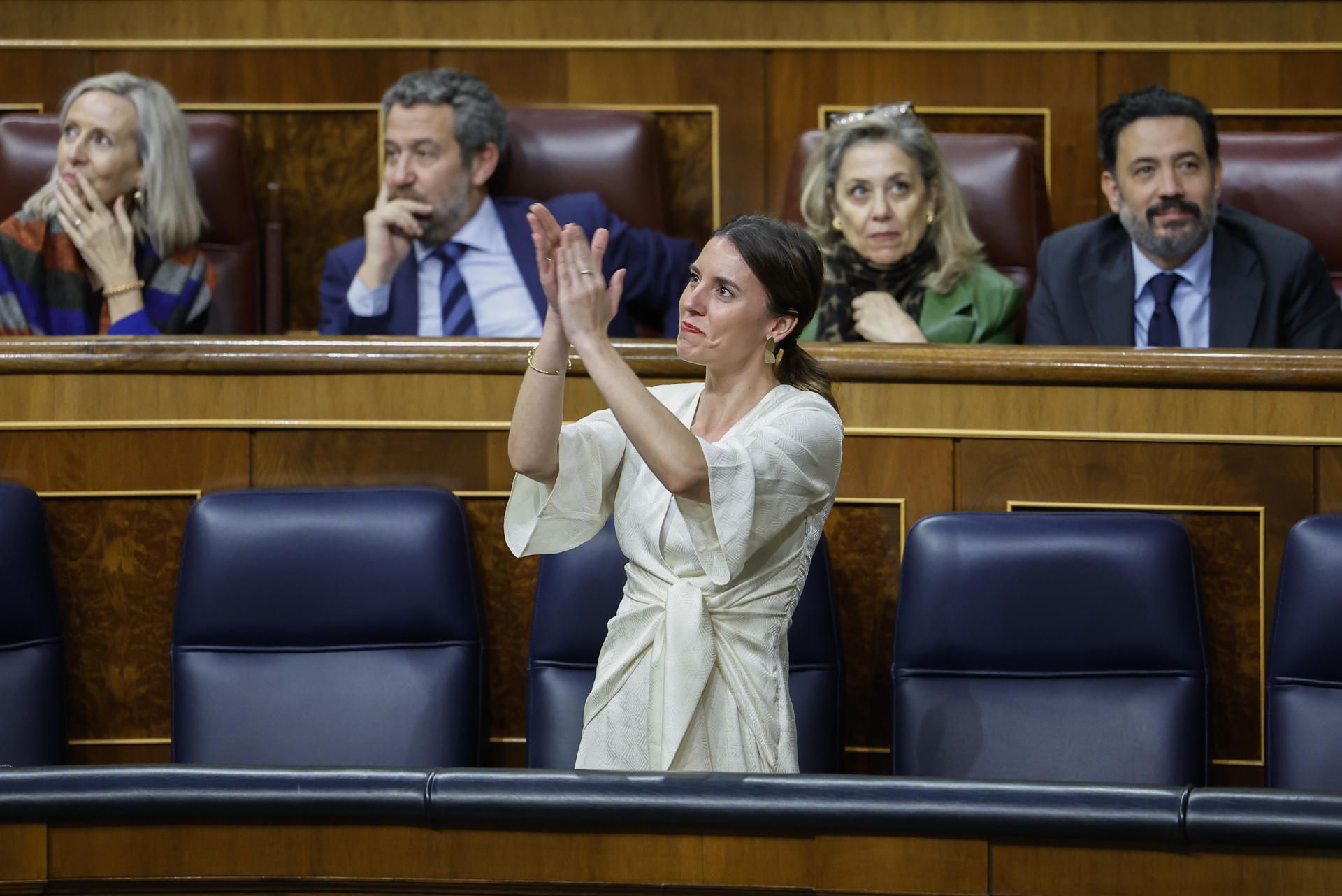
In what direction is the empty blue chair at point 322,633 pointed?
toward the camera

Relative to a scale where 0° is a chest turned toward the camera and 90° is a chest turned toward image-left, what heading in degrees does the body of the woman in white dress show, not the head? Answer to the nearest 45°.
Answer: approximately 45°

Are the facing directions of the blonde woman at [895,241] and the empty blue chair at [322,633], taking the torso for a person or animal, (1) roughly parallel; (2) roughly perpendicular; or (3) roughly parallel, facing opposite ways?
roughly parallel

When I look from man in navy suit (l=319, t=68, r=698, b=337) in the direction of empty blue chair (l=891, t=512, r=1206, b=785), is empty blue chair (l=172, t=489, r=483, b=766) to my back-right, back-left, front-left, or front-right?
front-right

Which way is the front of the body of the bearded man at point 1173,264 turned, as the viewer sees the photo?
toward the camera

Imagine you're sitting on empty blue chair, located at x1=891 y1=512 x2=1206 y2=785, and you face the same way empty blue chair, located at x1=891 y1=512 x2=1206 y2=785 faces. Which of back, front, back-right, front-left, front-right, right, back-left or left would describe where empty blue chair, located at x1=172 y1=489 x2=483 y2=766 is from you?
right

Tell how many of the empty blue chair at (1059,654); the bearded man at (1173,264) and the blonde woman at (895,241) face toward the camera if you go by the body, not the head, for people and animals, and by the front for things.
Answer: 3

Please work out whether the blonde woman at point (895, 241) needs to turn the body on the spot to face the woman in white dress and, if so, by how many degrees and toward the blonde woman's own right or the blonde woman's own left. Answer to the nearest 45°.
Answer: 0° — they already face them

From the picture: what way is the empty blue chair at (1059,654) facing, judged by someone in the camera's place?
facing the viewer

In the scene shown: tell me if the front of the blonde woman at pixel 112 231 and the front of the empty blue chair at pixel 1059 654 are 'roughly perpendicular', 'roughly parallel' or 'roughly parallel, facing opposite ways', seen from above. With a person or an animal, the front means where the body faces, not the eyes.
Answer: roughly parallel
